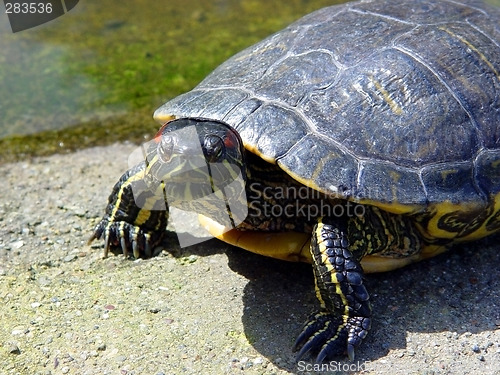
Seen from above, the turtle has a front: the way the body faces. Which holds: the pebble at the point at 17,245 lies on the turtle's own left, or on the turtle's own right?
on the turtle's own right

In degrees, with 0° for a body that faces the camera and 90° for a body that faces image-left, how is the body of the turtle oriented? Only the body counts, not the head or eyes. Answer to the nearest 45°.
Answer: approximately 45°

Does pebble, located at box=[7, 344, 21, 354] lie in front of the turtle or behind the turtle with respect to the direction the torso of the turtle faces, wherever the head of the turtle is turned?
in front

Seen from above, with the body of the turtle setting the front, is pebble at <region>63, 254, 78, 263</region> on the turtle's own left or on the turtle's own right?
on the turtle's own right
